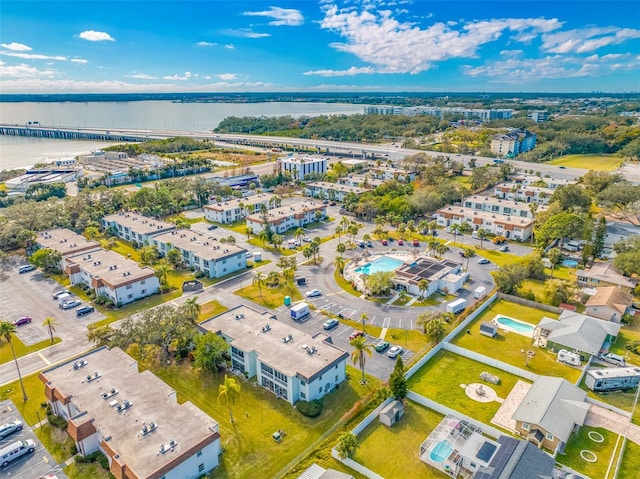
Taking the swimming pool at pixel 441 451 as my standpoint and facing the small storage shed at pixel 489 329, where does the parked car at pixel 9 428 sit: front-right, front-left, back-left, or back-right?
back-left
